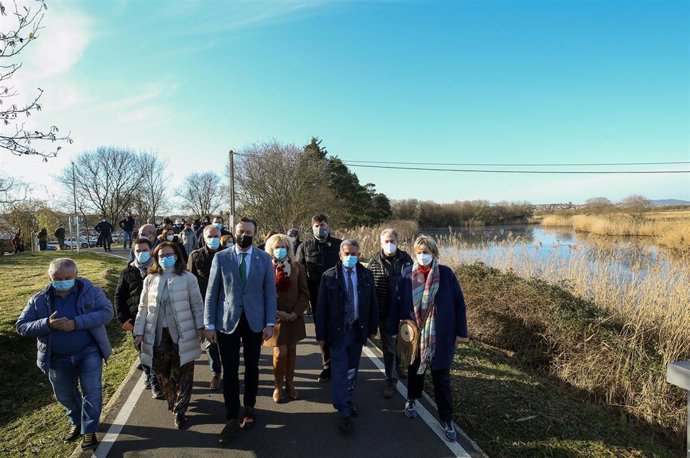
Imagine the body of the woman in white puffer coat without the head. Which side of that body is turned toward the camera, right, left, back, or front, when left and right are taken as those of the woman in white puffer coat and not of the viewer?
front

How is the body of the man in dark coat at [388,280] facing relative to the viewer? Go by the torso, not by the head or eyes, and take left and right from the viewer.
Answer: facing the viewer

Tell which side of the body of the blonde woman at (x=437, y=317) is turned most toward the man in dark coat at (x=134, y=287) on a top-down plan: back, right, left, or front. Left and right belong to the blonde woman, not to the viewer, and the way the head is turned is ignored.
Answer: right

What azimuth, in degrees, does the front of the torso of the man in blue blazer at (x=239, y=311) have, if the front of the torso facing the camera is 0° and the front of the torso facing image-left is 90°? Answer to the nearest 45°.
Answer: approximately 0°

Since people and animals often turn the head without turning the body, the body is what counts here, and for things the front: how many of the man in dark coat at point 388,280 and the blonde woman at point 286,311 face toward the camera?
2

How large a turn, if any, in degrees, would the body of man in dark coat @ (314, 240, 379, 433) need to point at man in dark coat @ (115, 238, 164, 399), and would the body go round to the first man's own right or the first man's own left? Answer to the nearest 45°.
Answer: approximately 90° to the first man's own right

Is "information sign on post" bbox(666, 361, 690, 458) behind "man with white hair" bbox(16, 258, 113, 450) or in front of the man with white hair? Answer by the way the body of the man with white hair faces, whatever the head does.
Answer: in front

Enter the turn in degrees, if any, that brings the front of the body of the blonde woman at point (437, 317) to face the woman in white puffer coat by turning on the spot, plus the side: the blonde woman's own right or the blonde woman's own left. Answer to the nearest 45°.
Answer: approximately 90° to the blonde woman's own right

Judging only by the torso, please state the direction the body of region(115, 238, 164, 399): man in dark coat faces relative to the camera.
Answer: toward the camera

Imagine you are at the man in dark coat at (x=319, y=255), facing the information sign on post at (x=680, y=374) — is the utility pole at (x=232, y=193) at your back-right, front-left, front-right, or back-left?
back-left

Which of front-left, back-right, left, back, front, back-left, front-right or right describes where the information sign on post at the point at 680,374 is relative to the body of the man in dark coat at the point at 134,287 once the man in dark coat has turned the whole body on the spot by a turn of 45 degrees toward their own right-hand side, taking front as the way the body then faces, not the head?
left

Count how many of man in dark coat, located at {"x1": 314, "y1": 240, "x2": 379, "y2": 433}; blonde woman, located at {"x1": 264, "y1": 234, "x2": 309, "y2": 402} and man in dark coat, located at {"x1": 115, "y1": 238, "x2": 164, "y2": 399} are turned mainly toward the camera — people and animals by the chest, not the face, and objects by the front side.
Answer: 3

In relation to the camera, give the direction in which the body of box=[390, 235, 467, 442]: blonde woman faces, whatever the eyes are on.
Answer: toward the camera
